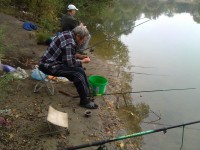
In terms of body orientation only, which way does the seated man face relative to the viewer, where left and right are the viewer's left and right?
facing to the right of the viewer

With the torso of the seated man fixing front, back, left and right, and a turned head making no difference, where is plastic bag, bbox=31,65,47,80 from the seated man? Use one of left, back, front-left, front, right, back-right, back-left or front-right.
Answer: back-left
